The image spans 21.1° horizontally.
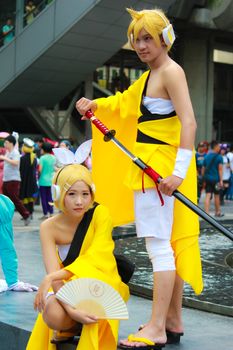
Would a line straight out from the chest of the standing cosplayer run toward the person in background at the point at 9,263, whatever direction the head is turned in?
no

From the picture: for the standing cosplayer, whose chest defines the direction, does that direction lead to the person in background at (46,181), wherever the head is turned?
no

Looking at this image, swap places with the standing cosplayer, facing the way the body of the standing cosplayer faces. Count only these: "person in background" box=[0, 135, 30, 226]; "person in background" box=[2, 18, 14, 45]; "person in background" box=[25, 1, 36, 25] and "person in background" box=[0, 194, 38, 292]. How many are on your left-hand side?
0

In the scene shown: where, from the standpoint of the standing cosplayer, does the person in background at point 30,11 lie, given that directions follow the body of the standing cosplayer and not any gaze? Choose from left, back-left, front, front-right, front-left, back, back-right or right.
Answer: back-right

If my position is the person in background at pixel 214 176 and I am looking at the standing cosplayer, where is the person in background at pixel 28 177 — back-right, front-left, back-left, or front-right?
front-right

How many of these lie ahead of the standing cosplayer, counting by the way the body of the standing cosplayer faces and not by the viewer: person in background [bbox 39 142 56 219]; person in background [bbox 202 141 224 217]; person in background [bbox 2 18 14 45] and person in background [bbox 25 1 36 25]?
0

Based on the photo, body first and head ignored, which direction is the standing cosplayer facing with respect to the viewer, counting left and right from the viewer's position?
facing the viewer and to the left of the viewer

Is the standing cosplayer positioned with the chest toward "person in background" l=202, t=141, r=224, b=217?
no

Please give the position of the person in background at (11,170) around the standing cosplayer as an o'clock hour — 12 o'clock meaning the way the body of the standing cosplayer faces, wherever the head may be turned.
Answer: The person in background is roughly at 4 o'clock from the standing cosplayer.

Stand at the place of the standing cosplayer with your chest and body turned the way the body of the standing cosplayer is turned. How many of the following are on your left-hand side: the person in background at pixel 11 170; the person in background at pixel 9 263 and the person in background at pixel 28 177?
0
